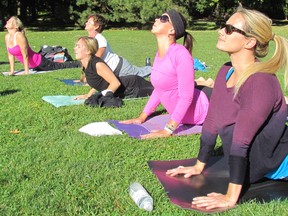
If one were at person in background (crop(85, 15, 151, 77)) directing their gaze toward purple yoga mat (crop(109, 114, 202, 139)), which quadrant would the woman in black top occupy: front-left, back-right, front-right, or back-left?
front-right

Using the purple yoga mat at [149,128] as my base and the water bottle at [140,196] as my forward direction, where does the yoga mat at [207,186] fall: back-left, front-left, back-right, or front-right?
front-left

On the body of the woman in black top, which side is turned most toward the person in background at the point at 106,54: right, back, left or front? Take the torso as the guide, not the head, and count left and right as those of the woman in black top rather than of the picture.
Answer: right

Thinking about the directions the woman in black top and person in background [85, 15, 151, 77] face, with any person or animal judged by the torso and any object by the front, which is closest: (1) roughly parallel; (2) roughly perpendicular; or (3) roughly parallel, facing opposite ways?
roughly parallel

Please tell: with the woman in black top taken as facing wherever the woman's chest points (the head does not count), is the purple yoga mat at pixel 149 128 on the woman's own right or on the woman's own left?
on the woman's own left

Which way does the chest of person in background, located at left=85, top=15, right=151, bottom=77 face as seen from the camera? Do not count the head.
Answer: to the viewer's left

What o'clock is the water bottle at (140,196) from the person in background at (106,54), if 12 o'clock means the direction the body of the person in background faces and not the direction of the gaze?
The water bottle is roughly at 9 o'clock from the person in background.

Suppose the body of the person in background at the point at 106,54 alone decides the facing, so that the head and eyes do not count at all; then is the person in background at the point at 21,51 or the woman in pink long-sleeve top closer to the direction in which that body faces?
the person in background

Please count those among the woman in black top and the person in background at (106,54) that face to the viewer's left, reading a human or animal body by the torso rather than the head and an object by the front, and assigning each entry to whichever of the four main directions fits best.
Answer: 2

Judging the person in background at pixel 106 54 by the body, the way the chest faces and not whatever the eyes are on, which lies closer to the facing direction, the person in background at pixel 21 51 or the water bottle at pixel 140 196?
the person in background

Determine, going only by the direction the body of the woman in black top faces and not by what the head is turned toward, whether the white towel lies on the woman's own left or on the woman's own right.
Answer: on the woman's own left

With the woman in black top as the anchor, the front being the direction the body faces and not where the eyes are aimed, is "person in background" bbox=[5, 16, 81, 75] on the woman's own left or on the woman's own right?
on the woman's own right

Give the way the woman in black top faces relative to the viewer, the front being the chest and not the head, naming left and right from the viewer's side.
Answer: facing to the left of the viewer
